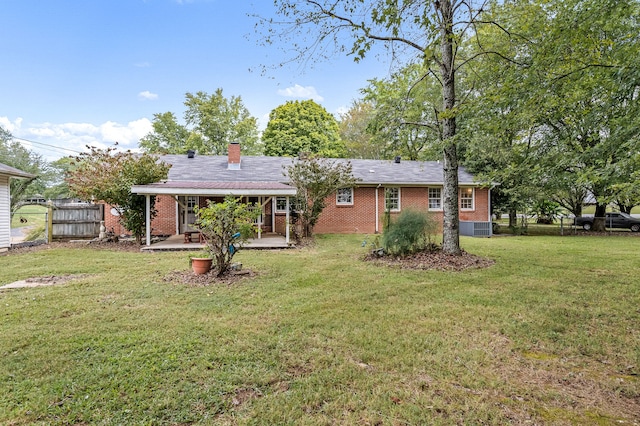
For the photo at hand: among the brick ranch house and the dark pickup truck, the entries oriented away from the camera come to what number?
1

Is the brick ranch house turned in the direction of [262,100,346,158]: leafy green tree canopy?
yes

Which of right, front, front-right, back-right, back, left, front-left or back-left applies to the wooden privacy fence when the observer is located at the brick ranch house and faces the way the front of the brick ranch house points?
left

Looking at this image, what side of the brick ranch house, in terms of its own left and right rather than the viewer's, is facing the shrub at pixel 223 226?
back

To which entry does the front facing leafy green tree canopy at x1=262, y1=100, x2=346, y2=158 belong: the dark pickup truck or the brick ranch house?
the brick ranch house

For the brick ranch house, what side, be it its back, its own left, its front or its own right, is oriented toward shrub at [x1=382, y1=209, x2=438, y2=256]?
back

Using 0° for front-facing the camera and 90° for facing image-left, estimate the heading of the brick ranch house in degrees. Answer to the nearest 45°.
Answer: approximately 180°

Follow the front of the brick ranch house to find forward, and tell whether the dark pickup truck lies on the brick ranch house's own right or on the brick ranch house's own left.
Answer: on the brick ranch house's own right
